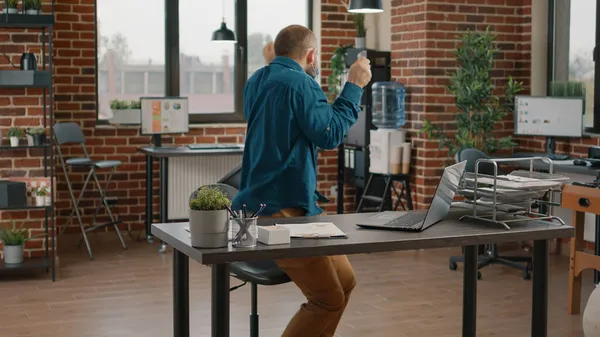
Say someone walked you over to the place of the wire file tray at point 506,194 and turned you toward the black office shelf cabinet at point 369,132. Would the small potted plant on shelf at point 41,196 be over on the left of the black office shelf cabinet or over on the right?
left

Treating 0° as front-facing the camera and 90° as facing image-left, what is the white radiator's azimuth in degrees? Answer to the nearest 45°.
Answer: approximately 0°

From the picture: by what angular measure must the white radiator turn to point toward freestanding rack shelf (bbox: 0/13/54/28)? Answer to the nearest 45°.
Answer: approximately 45° to its right

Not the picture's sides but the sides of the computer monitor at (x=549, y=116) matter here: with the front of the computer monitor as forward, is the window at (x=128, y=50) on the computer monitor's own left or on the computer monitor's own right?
on the computer monitor's own right

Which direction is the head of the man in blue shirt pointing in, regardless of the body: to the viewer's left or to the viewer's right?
to the viewer's right

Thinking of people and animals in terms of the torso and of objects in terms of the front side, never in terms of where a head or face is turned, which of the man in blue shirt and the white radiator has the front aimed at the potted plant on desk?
the white radiator

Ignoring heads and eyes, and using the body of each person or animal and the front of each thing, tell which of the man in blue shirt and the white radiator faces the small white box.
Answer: the white radiator

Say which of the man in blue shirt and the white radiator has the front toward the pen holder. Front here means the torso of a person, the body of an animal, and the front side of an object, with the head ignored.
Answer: the white radiator
